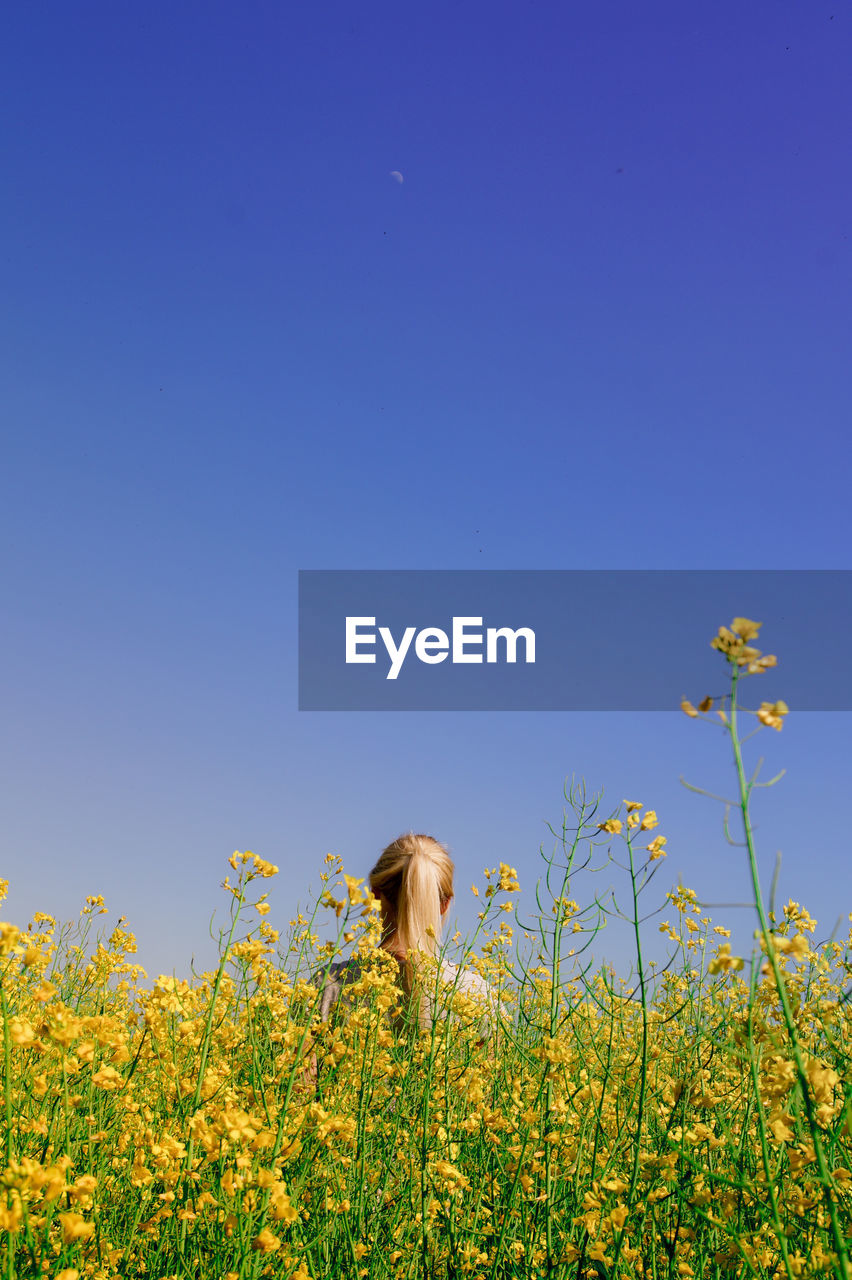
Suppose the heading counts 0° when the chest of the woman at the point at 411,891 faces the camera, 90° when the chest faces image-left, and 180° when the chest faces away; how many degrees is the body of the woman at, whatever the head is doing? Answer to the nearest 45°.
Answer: approximately 180°
